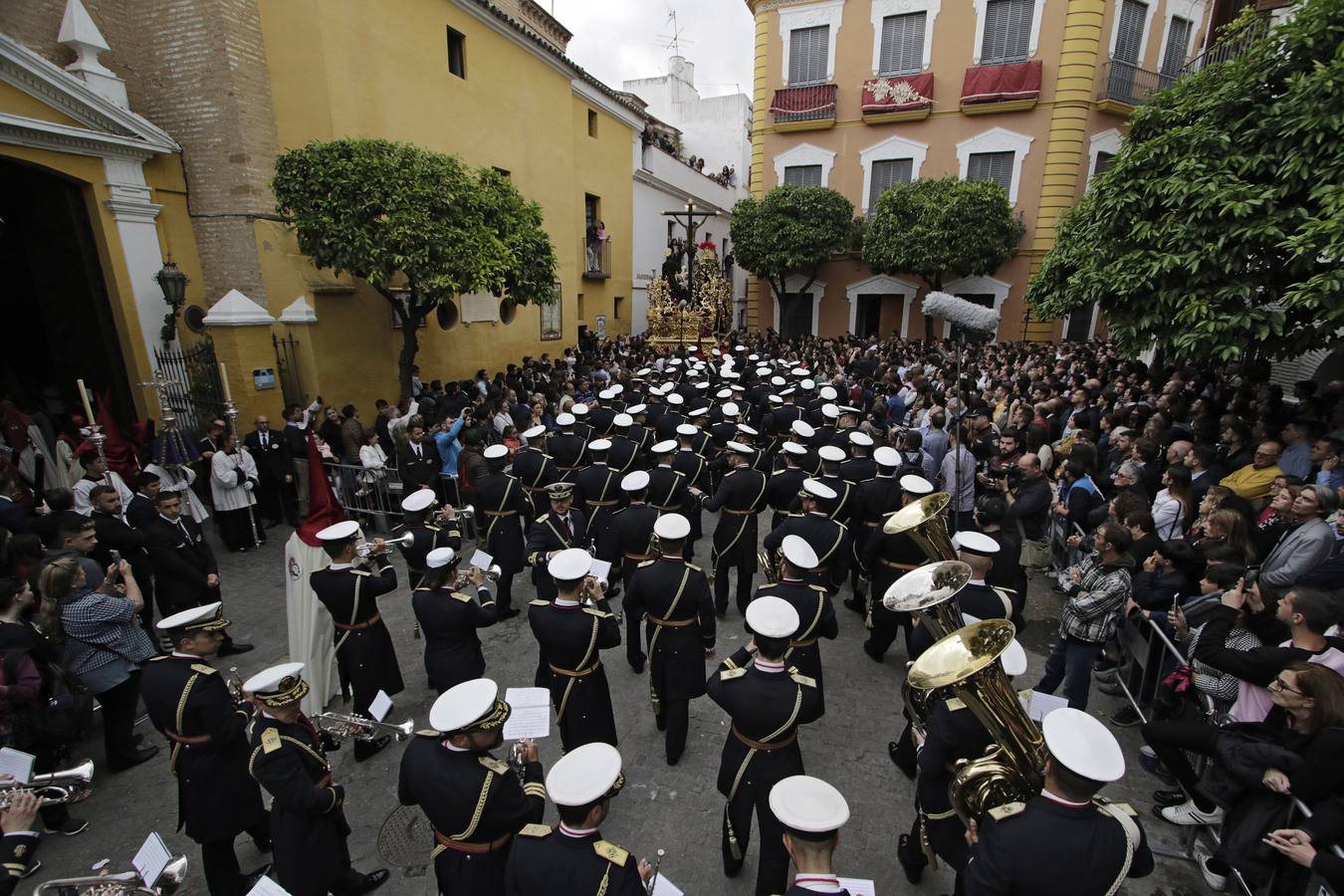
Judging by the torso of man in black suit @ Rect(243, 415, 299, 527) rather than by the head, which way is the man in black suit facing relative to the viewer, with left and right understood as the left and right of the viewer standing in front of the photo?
facing the viewer

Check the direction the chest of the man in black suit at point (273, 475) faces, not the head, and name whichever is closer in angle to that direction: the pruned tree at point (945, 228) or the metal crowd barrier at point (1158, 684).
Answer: the metal crowd barrier

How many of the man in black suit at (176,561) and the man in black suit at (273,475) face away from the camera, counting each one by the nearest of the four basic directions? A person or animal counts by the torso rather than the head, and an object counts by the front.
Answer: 0

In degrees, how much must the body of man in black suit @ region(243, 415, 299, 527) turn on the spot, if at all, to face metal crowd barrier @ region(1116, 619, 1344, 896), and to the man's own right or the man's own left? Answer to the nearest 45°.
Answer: approximately 45° to the man's own left

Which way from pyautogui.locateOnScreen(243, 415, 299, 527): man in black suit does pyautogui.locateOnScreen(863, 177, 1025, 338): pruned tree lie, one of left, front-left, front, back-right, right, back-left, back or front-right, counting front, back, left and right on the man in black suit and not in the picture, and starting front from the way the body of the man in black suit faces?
left

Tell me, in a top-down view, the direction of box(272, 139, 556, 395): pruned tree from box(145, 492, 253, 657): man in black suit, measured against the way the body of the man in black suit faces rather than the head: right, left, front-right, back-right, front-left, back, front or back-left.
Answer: left

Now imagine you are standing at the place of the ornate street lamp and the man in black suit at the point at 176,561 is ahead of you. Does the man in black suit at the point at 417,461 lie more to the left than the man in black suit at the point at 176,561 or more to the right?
left

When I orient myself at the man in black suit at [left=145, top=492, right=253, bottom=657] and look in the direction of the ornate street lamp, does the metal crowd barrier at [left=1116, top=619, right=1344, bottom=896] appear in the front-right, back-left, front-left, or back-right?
back-right

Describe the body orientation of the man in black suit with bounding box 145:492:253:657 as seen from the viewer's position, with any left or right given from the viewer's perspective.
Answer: facing the viewer and to the right of the viewer

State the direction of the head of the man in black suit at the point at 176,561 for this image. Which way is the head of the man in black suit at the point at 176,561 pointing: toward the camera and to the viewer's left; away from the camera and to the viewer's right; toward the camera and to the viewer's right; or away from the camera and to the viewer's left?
toward the camera and to the viewer's right
